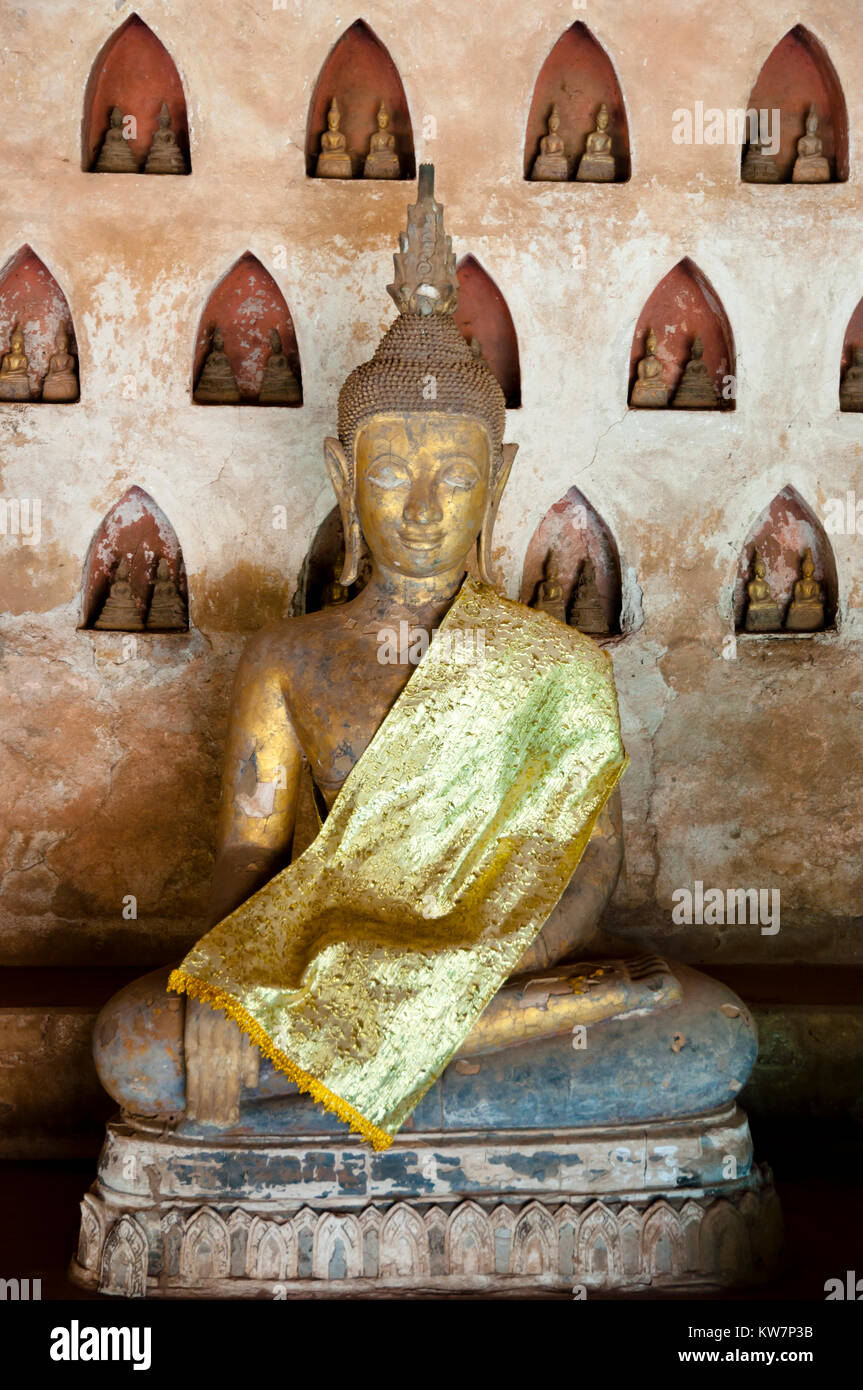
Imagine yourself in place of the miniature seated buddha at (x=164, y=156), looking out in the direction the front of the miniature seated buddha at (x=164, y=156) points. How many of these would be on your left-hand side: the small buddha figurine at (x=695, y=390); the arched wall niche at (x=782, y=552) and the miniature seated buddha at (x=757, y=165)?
3

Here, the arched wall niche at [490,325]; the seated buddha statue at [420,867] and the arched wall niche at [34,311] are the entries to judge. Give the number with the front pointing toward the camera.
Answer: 3

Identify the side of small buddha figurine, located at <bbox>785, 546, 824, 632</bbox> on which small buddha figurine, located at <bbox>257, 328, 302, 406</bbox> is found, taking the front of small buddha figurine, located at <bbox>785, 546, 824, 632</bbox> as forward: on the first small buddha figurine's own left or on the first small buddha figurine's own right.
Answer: on the first small buddha figurine's own right

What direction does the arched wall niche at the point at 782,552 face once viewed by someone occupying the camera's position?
facing the viewer

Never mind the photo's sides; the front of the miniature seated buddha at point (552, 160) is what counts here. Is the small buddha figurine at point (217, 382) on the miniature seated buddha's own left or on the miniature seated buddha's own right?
on the miniature seated buddha's own right

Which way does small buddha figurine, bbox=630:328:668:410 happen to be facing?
toward the camera

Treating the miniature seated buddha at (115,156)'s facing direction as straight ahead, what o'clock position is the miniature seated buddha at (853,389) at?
the miniature seated buddha at (853,389) is roughly at 9 o'clock from the miniature seated buddha at (115,156).

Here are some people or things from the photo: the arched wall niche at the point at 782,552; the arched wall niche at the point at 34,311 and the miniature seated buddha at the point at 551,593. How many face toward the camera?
3

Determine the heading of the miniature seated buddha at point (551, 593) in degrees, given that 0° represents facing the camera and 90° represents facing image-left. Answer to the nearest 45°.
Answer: approximately 0°

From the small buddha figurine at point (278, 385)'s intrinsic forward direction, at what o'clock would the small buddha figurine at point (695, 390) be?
the small buddha figurine at point (695, 390) is roughly at 9 o'clock from the small buddha figurine at point (278, 385).

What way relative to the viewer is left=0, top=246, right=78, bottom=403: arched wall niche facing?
toward the camera

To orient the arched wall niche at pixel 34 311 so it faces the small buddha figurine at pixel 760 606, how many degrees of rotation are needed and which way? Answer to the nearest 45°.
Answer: approximately 90° to its left
